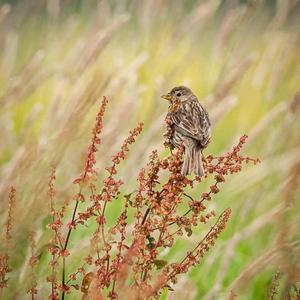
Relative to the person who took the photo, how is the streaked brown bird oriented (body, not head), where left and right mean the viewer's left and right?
facing away from the viewer and to the left of the viewer

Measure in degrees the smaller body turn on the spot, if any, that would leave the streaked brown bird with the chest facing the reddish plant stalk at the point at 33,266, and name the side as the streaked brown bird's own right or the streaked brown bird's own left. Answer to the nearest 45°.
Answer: approximately 45° to the streaked brown bird's own left
